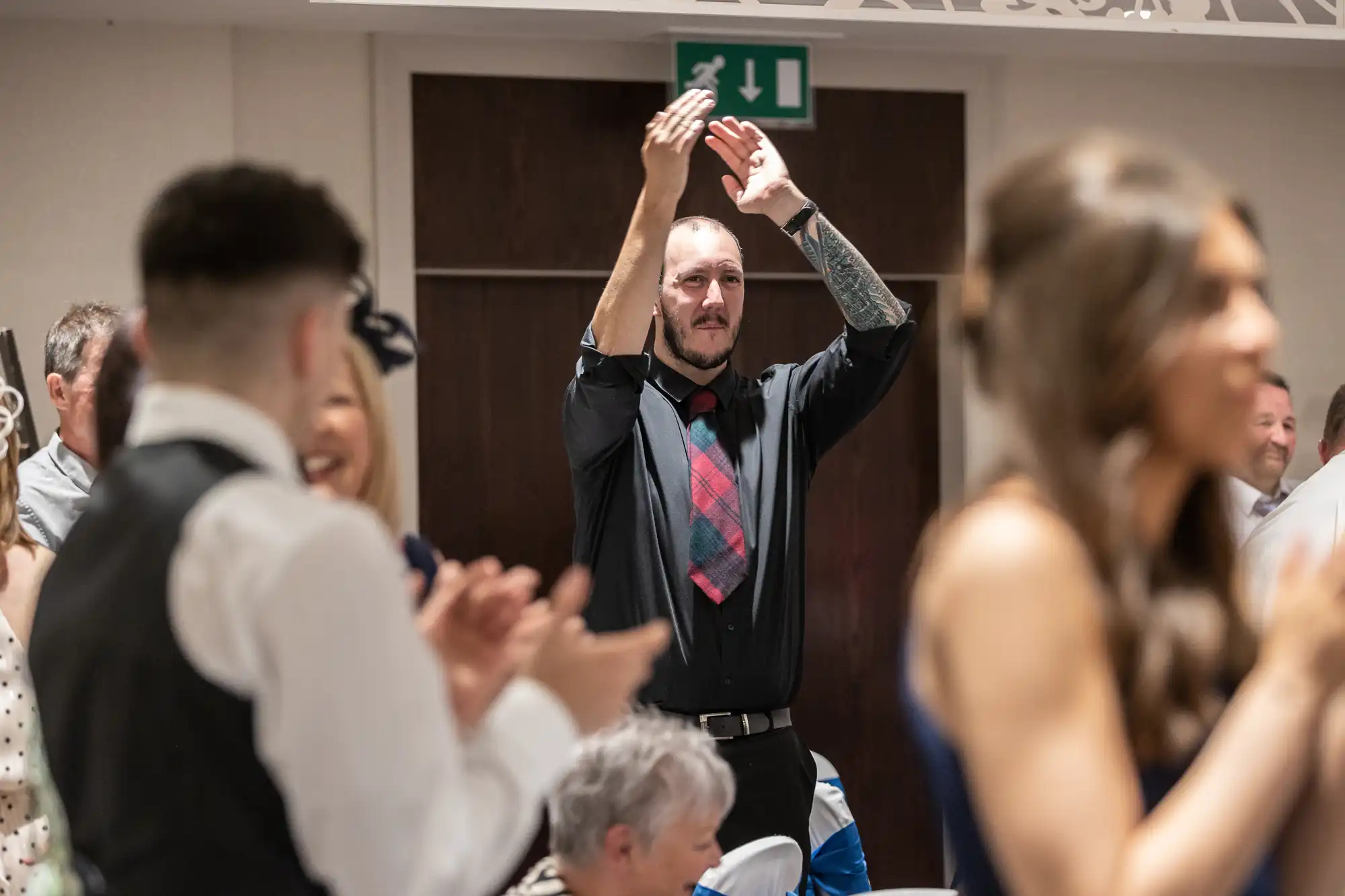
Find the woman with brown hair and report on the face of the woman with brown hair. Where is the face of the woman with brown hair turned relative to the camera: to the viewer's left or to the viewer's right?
to the viewer's right

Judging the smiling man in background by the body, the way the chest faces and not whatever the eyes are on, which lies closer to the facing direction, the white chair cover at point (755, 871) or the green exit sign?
the white chair cover

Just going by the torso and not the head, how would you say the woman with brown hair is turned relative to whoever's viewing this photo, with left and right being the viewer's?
facing to the right of the viewer

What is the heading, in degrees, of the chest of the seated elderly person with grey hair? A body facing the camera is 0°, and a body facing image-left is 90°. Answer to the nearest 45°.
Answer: approximately 270°

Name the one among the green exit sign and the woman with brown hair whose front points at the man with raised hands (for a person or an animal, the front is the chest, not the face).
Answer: the green exit sign
